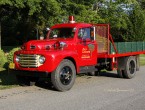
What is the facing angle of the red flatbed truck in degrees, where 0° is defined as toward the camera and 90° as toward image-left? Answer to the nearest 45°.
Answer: approximately 45°
